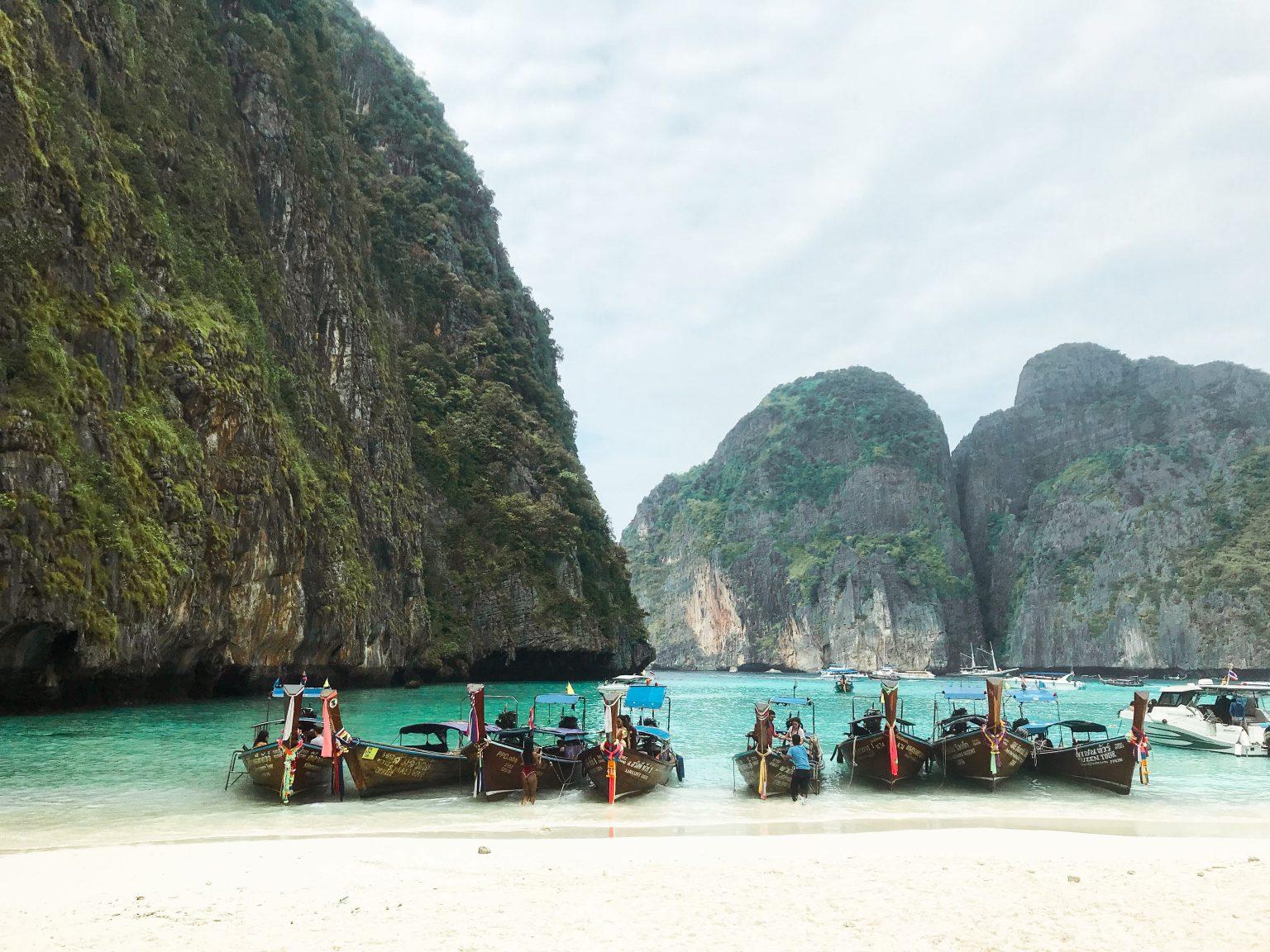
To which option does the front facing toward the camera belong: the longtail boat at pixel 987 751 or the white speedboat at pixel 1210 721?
the longtail boat

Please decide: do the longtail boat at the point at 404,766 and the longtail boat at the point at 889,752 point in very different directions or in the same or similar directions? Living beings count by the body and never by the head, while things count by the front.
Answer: same or similar directions

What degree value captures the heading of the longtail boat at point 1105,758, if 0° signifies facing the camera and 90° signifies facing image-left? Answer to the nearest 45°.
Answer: approximately 315°

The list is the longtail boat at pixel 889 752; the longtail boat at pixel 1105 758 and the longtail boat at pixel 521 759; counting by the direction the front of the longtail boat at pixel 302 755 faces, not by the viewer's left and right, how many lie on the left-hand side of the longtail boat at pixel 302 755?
3

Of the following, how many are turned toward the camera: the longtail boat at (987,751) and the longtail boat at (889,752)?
2

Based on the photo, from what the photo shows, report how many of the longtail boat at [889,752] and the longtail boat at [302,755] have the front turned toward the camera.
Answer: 2

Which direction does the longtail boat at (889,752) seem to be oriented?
toward the camera

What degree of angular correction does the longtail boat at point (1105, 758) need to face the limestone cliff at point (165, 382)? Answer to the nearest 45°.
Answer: approximately 135° to its right

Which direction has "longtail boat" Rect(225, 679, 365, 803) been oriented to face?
toward the camera

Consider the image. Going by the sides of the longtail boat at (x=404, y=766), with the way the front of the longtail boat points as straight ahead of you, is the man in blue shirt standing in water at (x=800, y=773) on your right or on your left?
on your left

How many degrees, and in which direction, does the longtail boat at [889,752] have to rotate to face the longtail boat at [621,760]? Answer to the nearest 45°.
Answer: approximately 45° to its right

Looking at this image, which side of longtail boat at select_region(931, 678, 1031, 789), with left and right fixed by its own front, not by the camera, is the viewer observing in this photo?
front

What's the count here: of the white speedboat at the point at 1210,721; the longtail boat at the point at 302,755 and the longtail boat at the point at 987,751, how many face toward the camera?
2

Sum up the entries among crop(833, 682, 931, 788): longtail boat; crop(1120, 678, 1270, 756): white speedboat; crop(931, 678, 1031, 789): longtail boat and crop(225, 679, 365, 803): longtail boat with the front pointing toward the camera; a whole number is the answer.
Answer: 3

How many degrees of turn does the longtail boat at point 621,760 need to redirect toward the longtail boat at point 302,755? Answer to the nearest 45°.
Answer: approximately 45° to its right
